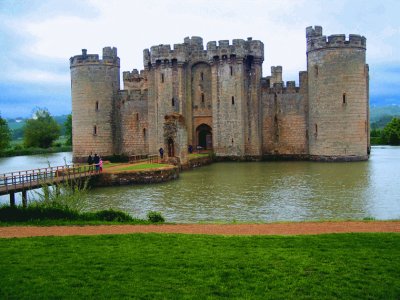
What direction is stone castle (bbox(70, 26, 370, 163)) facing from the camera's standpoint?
toward the camera

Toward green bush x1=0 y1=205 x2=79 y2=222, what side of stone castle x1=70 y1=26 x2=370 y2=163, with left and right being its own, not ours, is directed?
front

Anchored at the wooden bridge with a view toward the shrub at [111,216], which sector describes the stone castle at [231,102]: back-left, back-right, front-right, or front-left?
back-left

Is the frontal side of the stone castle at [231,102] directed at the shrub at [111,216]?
yes

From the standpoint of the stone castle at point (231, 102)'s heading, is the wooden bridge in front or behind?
in front

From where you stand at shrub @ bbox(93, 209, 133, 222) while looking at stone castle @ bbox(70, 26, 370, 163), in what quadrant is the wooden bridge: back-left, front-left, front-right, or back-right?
front-left

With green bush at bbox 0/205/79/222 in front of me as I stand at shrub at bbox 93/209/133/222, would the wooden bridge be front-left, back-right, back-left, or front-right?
front-right
